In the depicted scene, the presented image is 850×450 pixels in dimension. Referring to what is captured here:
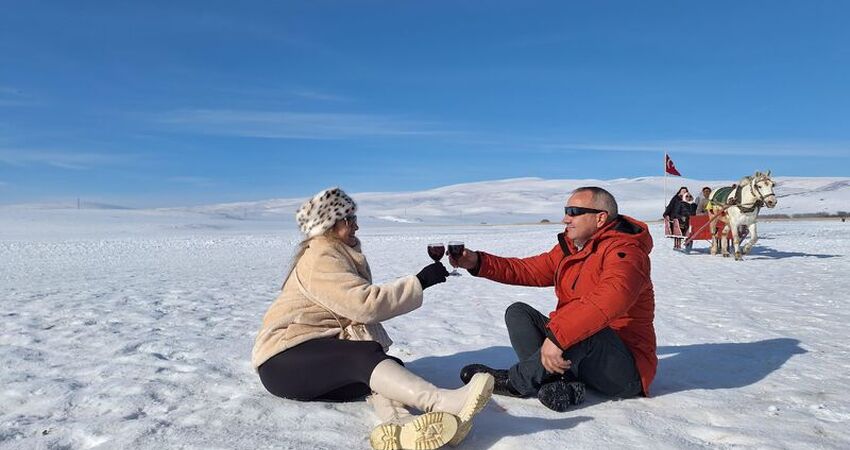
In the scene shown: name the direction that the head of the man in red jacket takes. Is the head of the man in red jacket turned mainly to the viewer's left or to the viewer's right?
to the viewer's left

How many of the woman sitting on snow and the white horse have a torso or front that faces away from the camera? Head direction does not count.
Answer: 0

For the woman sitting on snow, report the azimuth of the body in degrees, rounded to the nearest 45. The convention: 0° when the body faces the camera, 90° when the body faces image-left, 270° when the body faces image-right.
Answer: approximately 270°

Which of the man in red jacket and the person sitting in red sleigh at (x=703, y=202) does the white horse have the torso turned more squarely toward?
the man in red jacket

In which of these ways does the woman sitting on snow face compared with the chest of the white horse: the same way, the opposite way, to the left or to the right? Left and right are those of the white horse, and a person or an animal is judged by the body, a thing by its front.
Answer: to the left

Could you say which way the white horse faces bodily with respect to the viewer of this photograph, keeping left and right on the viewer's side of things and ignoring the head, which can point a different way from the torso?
facing the viewer and to the right of the viewer

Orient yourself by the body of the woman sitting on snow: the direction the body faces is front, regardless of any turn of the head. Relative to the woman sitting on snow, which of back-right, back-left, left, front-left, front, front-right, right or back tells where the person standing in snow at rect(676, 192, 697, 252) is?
front-left

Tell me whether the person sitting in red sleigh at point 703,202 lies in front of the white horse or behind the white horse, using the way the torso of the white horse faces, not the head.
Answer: behind

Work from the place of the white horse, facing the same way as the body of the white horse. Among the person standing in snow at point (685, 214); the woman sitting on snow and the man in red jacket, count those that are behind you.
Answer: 1

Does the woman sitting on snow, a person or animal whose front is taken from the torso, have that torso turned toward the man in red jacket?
yes

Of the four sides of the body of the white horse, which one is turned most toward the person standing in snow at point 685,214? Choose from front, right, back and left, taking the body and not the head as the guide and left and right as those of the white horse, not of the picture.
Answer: back

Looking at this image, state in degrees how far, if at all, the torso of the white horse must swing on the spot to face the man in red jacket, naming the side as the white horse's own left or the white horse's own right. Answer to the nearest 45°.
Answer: approximately 45° to the white horse's own right
